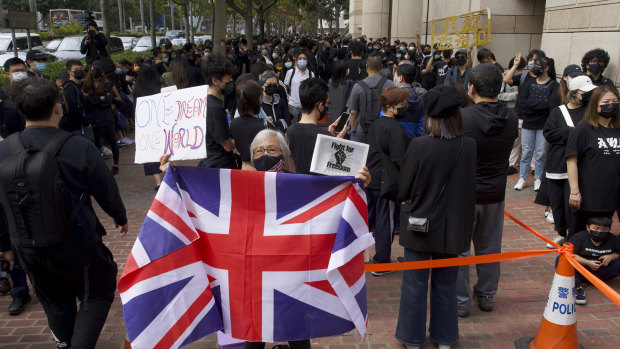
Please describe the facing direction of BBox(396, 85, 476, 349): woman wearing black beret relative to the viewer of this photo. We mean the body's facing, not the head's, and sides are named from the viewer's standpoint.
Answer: facing away from the viewer

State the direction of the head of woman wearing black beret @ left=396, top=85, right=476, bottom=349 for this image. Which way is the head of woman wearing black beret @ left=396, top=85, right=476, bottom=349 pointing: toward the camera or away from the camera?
away from the camera

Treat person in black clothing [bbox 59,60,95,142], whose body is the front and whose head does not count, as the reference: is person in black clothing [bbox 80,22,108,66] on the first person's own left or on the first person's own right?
on the first person's own left

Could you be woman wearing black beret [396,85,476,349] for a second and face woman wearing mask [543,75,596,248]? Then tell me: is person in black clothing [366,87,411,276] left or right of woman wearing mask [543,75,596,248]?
left

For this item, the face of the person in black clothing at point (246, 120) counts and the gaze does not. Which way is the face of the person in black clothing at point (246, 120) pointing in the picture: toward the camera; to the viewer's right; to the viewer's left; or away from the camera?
away from the camera

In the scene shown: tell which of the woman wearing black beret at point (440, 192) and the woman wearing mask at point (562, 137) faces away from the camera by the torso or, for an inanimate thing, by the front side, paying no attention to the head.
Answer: the woman wearing black beret at point (440, 192)
